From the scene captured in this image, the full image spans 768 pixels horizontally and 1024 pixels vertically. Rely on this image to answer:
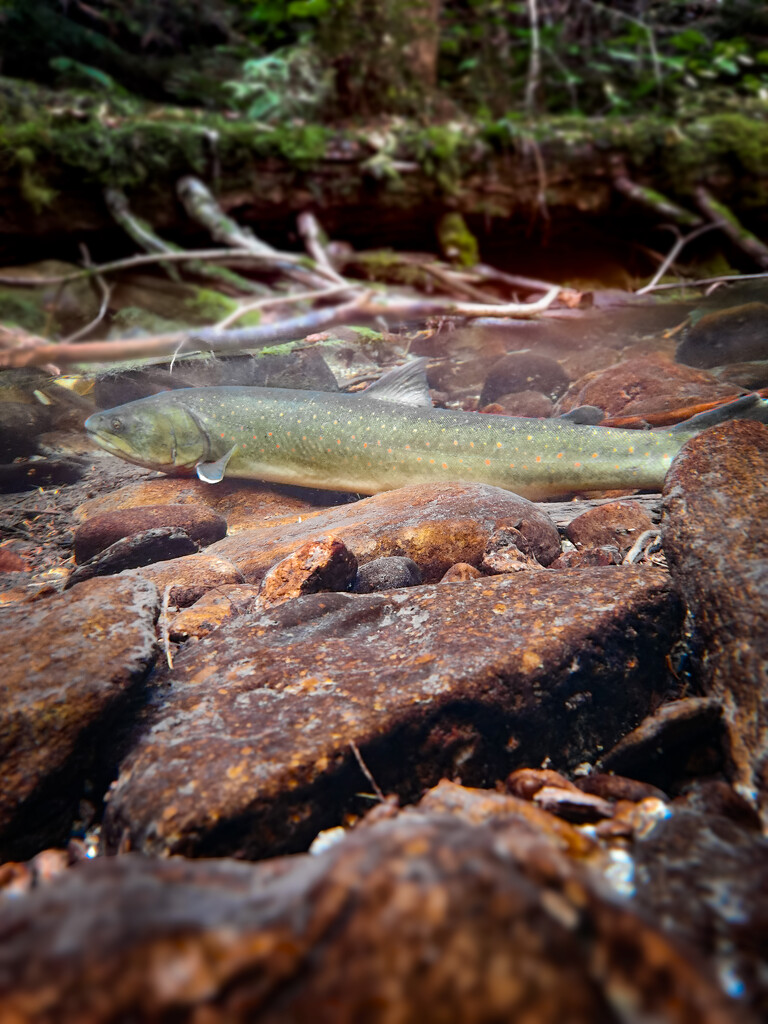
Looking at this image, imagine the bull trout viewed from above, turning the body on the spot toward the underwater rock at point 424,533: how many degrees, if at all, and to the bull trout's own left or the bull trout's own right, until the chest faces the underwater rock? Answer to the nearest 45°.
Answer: approximately 90° to the bull trout's own left

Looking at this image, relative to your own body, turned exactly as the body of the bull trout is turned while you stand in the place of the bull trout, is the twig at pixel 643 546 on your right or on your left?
on your left

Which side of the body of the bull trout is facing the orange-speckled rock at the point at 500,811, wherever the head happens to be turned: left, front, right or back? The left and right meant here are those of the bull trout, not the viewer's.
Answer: left

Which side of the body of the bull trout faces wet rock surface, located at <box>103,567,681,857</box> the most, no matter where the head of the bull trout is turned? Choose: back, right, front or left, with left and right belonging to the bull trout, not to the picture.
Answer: left

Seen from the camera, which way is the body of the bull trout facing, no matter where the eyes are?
to the viewer's left

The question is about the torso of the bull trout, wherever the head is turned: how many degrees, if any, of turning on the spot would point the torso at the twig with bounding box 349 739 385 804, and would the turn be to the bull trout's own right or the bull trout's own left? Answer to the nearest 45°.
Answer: approximately 90° to the bull trout's own left
